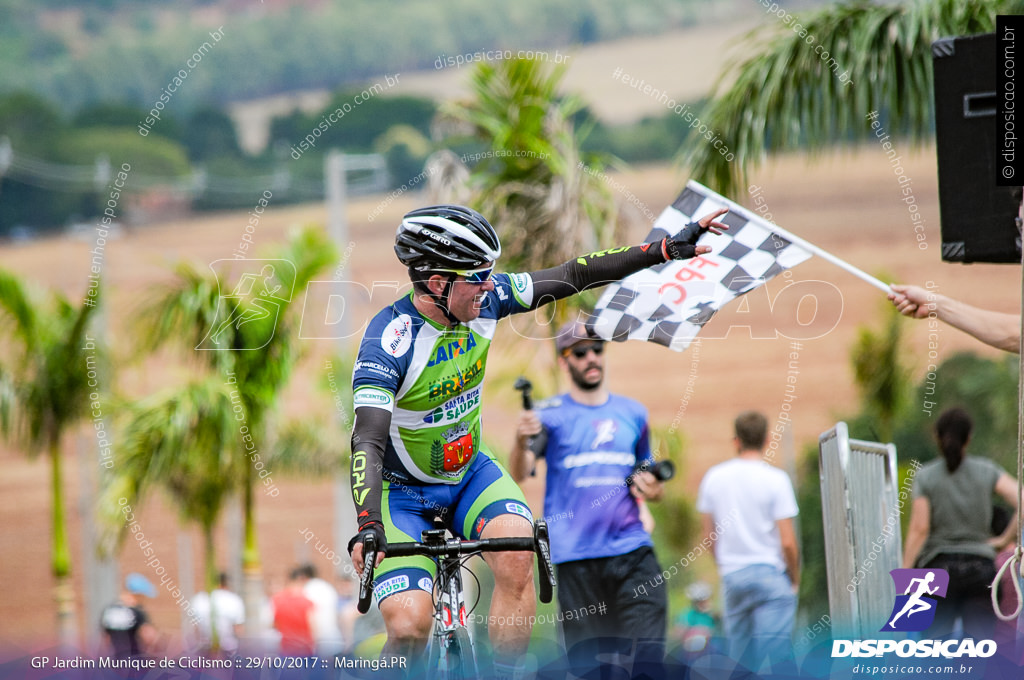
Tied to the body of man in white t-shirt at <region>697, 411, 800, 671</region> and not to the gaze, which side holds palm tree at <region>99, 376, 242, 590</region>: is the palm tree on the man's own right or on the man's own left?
on the man's own left

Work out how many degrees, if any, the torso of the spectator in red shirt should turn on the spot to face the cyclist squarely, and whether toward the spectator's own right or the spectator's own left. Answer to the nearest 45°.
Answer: approximately 180°

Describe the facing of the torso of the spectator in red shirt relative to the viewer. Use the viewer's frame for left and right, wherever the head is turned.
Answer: facing away from the viewer

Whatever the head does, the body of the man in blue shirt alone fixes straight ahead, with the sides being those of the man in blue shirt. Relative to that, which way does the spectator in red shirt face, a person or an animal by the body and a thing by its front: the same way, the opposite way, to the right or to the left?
the opposite way

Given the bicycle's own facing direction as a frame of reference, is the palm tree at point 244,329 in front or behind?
behind

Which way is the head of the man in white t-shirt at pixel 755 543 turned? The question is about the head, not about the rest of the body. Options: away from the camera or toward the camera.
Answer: away from the camera

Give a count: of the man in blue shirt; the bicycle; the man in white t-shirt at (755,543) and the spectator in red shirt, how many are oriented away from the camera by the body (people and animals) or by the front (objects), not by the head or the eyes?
2

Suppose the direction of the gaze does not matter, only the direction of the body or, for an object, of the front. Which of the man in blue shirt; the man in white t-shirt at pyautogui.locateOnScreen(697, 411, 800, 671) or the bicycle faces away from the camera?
the man in white t-shirt

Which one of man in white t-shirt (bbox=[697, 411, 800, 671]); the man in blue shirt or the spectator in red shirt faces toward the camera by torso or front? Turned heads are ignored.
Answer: the man in blue shirt

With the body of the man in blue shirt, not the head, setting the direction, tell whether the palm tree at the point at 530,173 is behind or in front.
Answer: behind

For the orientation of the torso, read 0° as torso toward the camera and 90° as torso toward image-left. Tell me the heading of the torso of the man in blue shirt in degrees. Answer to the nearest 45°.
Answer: approximately 0°

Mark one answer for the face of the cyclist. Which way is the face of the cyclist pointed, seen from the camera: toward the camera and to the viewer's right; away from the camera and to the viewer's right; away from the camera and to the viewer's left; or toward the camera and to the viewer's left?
toward the camera and to the viewer's right

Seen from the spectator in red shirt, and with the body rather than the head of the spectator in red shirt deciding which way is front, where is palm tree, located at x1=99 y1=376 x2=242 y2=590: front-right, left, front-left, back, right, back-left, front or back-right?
front-left
